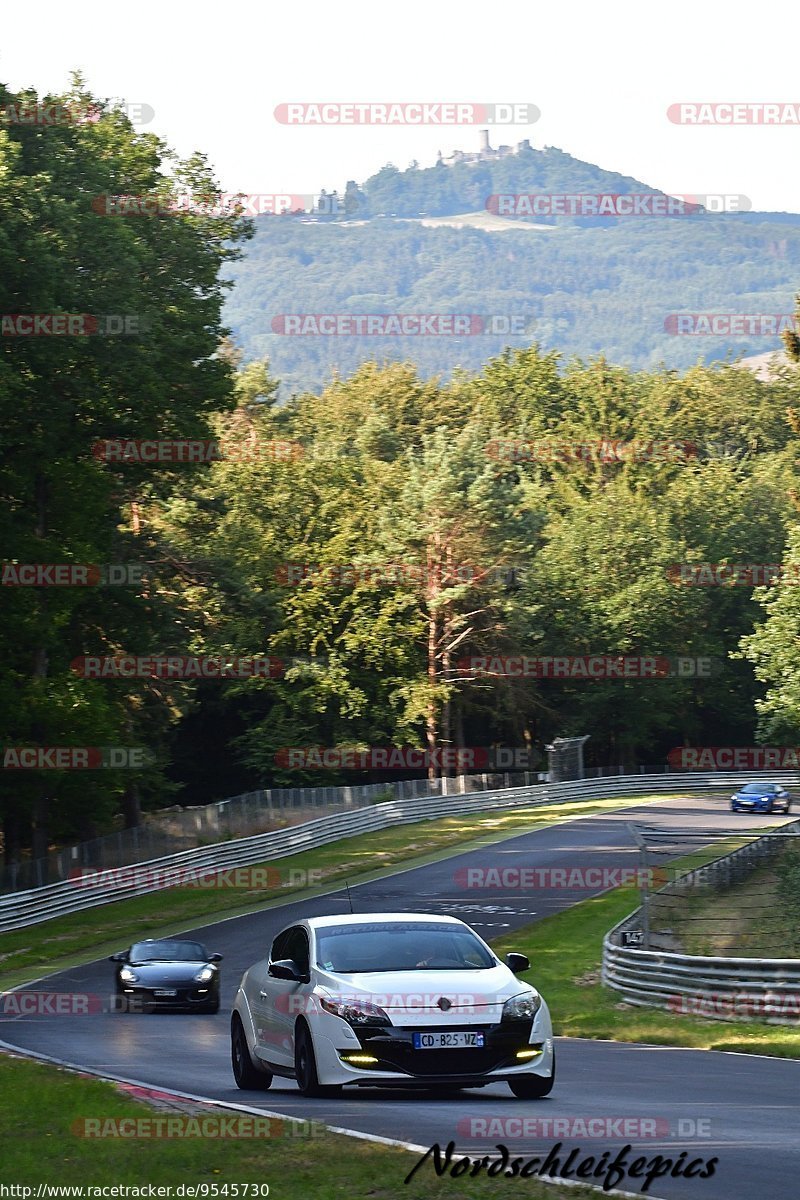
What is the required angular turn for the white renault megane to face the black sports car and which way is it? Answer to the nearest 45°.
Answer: approximately 180°

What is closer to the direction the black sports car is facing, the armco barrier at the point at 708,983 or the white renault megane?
the white renault megane

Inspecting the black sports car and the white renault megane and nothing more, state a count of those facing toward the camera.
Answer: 2

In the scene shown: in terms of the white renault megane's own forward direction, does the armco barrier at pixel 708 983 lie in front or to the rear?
to the rear

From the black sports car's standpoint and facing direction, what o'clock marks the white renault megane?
The white renault megane is roughly at 12 o'clock from the black sports car.
